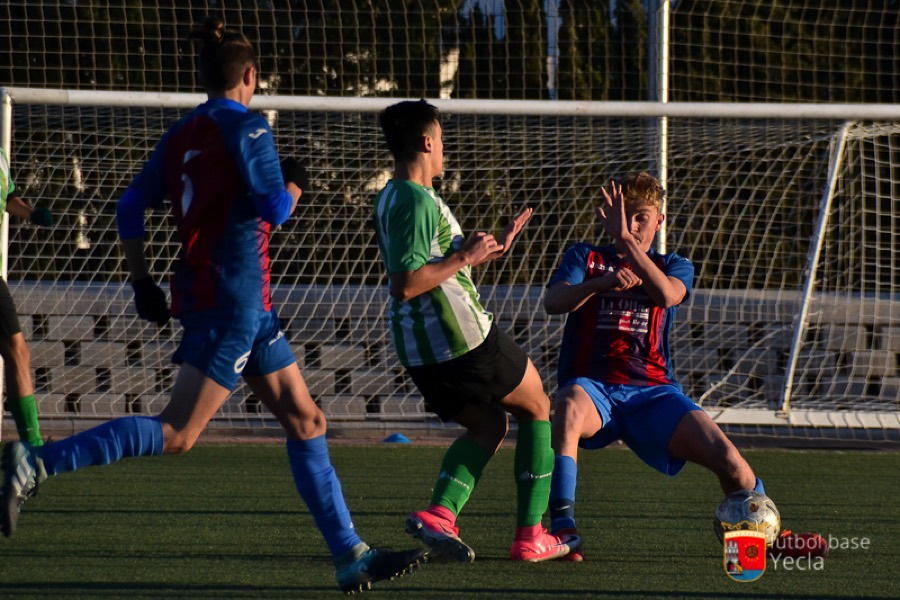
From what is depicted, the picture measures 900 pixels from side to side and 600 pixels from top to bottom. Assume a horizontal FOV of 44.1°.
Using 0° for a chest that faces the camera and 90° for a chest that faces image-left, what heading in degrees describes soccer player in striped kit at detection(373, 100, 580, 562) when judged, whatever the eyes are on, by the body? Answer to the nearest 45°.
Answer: approximately 270°

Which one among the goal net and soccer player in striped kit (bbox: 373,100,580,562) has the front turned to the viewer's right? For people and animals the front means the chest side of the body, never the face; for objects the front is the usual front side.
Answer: the soccer player in striped kit

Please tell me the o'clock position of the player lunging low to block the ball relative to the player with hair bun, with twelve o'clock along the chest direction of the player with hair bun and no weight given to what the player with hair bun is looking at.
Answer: The player lunging low to block the ball is roughly at 1 o'clock from the player with hair bun.

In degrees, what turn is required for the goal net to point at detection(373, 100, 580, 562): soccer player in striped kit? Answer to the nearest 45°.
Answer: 0° — it already faces them

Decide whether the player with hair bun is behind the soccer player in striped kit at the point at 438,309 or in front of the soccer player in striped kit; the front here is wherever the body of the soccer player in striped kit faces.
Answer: behind

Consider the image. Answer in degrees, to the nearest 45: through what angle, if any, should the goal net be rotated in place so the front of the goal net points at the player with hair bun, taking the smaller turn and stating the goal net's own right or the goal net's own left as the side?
0° — it already faces them

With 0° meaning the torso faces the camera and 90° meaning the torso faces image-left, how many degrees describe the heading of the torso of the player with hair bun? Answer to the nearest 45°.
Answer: approximately 225°

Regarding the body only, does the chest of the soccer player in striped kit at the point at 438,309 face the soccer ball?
yes

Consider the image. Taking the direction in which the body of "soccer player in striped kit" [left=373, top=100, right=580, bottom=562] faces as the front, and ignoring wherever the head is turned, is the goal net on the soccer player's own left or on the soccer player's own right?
on the soccer player's own left

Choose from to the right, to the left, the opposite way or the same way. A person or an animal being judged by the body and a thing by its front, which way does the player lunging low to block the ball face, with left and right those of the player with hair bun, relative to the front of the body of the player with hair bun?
the opposite way

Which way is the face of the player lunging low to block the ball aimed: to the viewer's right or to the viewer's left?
to the viewer's left

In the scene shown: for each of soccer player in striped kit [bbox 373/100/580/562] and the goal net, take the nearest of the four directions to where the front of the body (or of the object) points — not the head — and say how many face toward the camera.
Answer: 1
